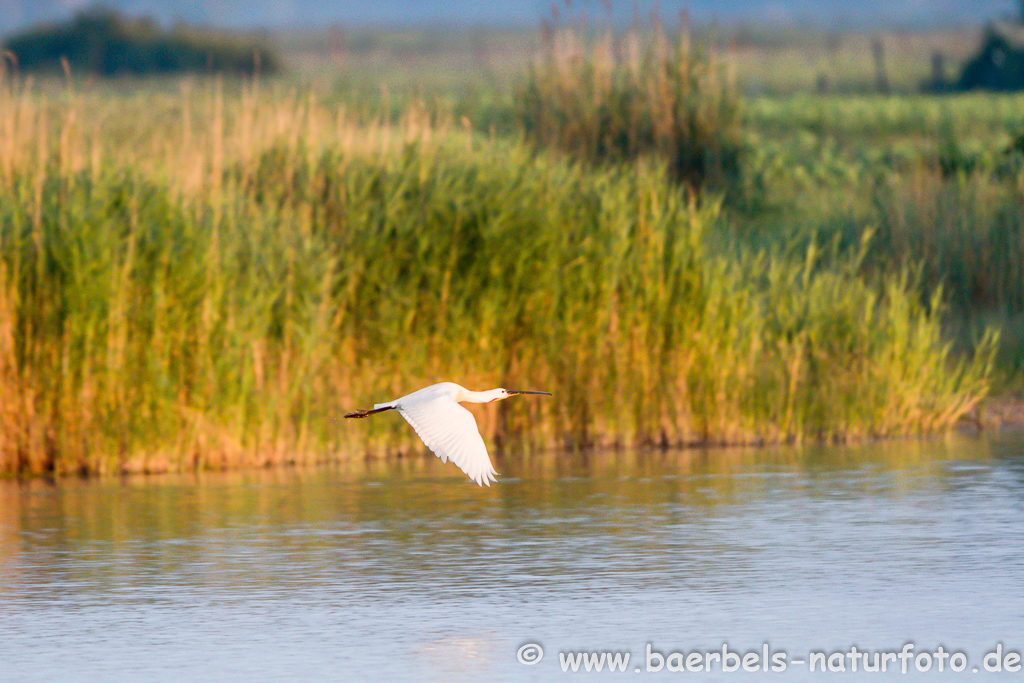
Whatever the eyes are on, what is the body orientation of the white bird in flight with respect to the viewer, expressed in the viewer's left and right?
facing to the right of the viewer
